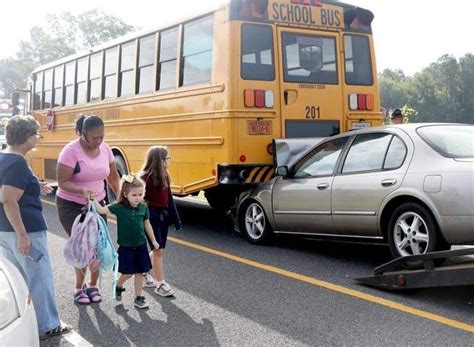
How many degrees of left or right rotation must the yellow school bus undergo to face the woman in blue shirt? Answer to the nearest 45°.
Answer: approximately 90° to its left

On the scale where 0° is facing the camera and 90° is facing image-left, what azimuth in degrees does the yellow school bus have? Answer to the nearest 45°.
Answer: approximately 135°

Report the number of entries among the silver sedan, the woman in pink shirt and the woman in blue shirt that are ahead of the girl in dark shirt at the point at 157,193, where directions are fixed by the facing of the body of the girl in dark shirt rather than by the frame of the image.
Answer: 1
